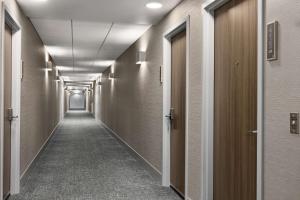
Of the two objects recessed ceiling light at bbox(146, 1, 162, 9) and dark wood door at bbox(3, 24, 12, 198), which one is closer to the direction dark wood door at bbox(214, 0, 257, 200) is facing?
the dark wood door

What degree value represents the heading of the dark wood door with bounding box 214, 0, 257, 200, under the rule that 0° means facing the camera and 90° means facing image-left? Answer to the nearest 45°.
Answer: approximately 45°

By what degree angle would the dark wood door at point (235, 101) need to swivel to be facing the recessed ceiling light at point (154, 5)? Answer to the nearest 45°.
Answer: approximately 90° to its right

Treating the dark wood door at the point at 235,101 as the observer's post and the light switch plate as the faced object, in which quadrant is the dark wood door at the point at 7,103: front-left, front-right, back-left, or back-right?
back-right

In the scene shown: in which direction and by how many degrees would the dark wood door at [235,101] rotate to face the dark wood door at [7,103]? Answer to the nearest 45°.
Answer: approximately 45° to its right

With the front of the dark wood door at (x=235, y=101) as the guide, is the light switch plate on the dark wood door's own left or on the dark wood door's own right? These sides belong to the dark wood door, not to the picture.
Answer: on the dark wood door's own left

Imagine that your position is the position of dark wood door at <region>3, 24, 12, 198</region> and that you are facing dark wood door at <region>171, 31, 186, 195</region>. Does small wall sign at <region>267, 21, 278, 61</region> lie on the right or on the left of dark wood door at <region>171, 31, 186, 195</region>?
right

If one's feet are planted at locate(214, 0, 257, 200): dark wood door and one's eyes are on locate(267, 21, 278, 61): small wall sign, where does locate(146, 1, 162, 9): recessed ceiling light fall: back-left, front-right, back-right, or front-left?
back-right

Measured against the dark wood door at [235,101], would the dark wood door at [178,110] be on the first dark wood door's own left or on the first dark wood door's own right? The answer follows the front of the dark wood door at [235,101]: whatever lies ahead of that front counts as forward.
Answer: on the first dark wood door's own right

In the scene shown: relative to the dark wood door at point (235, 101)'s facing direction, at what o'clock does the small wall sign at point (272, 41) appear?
The small wall sign is roughly at 10 o'clock from the dark wood door.
